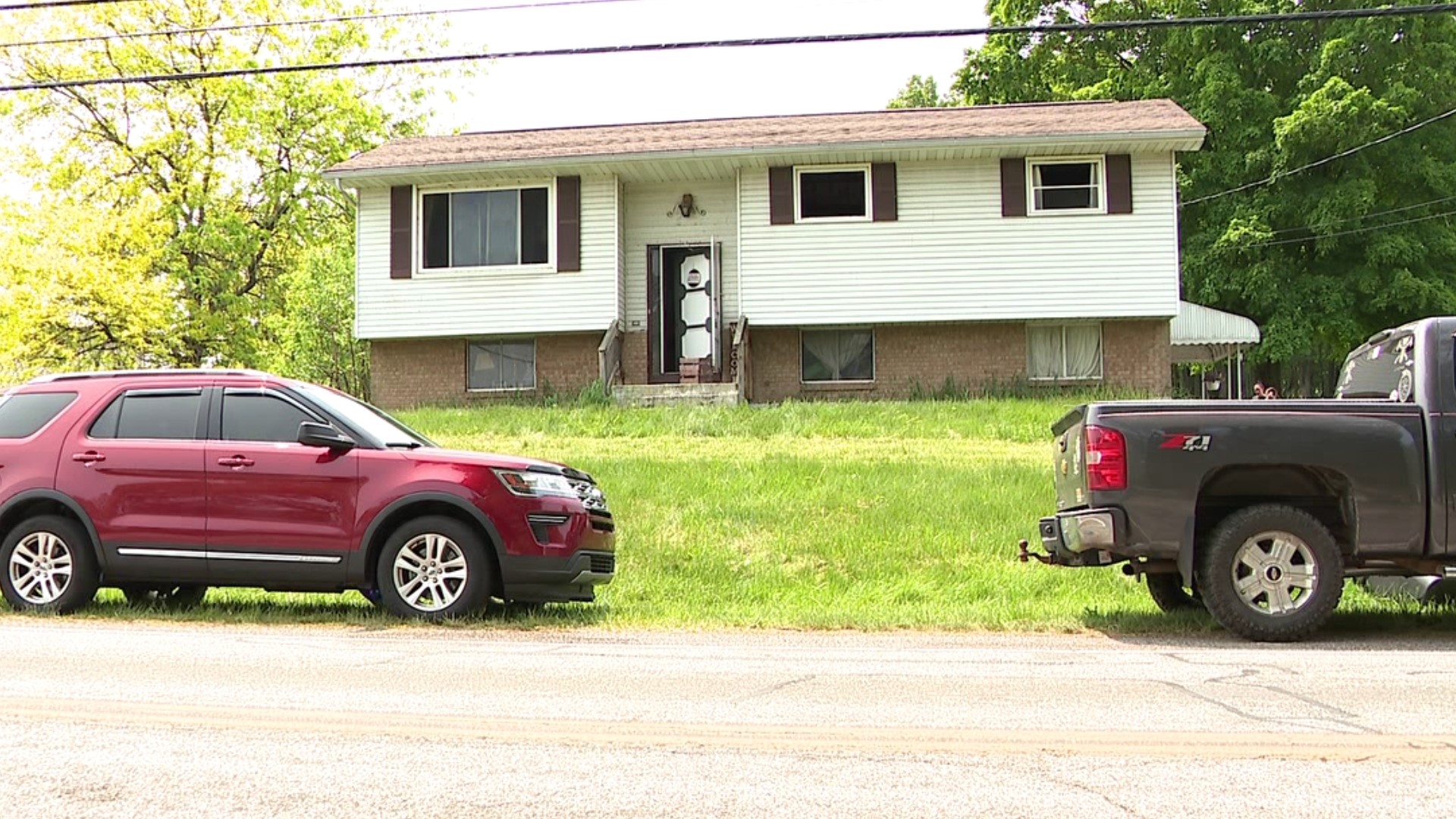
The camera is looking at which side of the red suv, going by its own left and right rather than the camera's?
right

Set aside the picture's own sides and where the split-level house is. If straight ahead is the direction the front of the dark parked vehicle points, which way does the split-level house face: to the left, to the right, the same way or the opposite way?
to the right

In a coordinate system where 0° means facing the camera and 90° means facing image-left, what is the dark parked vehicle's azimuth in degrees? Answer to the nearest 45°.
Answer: approximately 270°

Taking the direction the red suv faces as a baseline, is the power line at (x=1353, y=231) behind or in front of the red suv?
in front

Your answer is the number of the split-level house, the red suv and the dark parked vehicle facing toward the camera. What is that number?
1

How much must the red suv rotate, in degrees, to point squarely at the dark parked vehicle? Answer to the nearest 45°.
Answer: approximately 45° to its right

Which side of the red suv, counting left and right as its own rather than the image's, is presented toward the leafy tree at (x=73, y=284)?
left

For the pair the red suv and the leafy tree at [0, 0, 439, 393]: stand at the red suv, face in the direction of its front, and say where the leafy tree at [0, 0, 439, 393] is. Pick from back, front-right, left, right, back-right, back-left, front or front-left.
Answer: left

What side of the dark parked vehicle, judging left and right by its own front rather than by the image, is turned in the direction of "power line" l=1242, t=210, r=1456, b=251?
left

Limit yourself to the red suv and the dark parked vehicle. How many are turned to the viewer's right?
2

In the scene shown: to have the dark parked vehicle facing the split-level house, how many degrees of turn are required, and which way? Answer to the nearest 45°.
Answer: approximately 135° to its left

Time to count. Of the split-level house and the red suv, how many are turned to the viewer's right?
1
